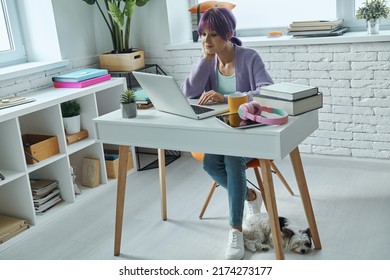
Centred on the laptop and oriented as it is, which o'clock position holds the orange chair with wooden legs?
The orange chair with wooden legs is roughly at 12 o'clock from the laptop.

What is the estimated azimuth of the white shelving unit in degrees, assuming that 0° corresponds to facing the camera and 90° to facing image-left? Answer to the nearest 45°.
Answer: approximately 315°

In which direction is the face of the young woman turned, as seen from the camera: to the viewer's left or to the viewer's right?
to the viewer's left

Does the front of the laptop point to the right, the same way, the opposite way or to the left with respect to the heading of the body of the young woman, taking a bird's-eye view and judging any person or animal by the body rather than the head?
the opposite way

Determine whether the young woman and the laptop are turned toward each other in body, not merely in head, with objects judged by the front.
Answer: yes

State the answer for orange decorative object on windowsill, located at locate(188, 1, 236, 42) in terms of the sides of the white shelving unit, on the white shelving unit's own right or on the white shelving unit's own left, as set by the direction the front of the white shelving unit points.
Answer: on the white shelving unit's own left

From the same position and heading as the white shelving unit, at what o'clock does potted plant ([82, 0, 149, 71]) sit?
The potted plant is roughly at 9 o'clock from the white shelving unit.

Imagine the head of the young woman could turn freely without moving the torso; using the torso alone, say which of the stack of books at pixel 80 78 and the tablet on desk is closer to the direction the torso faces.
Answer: the tablet on desk

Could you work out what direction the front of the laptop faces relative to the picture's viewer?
facing away from the viewer and to the right of the viewer

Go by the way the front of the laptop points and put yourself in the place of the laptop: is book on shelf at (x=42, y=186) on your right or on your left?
on your left
